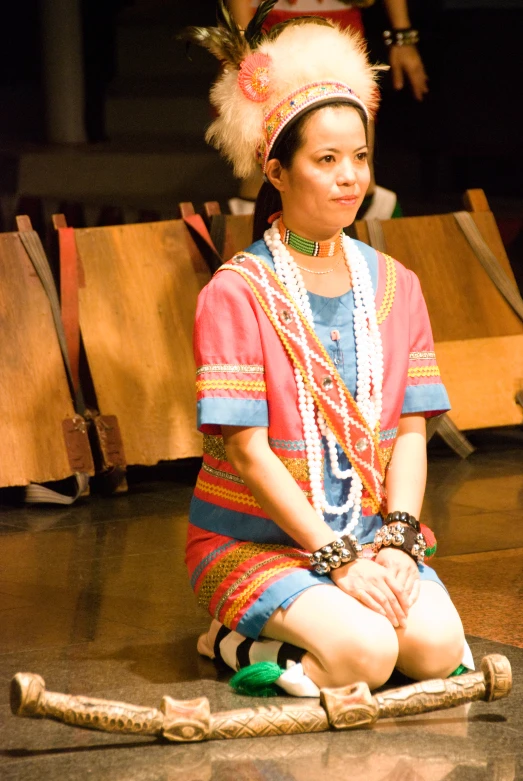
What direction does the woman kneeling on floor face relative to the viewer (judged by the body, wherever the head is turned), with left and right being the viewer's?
facing the viewer and to the right of the viewer

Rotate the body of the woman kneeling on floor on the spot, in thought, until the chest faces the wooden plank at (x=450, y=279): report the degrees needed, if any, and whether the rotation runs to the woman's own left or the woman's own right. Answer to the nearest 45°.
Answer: approximately 135° to the woman's own left

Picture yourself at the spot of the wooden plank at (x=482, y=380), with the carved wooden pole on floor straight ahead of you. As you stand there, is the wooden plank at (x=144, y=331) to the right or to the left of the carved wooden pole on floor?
right

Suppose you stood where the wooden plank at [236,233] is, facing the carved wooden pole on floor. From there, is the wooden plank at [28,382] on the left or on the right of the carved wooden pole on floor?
right

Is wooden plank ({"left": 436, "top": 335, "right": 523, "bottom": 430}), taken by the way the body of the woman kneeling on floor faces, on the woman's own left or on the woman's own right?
on the woman's own left

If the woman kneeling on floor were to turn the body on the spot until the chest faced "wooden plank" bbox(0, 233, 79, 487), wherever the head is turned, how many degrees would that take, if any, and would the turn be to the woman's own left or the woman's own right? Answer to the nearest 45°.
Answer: approximately 180°

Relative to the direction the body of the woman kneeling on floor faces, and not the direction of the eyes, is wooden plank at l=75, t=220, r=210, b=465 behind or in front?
behind

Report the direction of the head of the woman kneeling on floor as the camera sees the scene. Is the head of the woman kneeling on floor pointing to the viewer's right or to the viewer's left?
to the viewer's right
